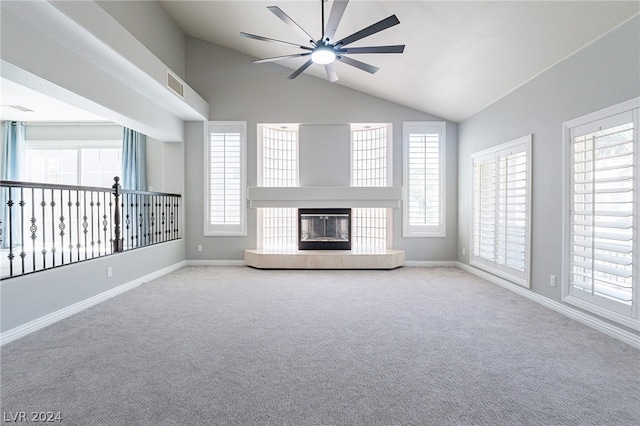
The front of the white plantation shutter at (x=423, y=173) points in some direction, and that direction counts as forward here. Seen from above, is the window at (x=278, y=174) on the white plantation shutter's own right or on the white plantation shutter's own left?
on the white plantation shutter's own right

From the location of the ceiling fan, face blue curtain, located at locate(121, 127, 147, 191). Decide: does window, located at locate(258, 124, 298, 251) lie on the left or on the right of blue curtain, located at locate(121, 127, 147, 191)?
right

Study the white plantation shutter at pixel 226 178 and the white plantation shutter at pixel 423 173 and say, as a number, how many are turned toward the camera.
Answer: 2

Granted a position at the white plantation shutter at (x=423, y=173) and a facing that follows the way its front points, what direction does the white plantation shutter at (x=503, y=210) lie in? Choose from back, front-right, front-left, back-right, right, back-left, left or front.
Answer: front-left

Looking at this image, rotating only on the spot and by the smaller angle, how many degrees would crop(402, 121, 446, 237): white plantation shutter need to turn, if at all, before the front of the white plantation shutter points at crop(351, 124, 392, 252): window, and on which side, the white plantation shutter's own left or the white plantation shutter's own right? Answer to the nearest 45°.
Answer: approximately 90° to the white plantation shutter's own right

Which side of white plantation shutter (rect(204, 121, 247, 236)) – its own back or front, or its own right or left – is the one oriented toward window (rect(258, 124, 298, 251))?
left

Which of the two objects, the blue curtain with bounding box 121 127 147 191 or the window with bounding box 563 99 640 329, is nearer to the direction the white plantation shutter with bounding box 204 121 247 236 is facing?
the window

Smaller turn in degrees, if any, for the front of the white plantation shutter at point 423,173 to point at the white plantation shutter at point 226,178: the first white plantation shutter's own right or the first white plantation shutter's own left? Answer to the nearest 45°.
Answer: approximately 90° to the first white plantation shutter's own right

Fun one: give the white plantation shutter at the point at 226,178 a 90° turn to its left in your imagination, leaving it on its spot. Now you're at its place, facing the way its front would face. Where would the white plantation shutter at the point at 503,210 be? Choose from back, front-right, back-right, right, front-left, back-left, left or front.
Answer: front-right

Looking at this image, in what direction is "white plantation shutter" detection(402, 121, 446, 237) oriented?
toward the camera

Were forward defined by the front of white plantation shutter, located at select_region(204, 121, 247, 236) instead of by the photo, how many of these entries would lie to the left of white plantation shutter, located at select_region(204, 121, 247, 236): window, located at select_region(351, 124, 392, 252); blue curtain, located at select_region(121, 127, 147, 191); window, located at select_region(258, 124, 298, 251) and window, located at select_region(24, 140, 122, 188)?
2

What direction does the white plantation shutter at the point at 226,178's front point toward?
toward the camera

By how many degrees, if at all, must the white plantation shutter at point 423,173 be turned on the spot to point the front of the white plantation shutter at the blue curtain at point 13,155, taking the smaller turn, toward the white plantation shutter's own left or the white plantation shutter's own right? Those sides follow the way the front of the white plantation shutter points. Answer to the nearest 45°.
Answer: approximately 90° to the white plantation shutter's own right

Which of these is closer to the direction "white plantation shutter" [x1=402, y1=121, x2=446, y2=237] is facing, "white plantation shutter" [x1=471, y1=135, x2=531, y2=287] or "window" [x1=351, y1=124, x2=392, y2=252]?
the white plantation shutter
